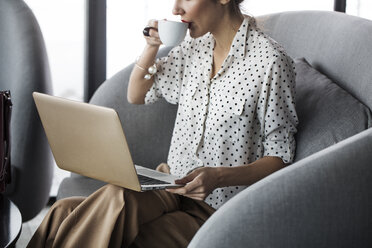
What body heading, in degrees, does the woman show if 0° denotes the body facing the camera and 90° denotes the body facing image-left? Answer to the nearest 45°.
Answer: approximately 45°

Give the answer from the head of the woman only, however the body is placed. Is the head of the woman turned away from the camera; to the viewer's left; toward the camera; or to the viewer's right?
to the viewer's left

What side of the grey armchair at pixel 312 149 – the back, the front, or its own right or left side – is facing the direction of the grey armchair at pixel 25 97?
right
